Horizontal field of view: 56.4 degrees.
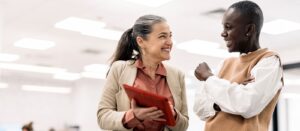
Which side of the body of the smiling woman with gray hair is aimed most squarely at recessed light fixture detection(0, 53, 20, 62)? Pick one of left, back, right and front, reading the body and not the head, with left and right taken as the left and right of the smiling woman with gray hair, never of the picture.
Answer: back

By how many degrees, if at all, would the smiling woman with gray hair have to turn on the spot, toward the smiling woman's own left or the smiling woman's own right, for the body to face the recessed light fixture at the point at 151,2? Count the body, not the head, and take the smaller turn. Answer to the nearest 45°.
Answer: approximately 135° to the smiling woman's own left

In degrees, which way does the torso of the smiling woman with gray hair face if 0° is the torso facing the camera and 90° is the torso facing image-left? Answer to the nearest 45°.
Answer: approximately 315°

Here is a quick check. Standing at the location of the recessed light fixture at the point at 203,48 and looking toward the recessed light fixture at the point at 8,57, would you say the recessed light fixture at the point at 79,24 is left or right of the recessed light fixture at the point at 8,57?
left

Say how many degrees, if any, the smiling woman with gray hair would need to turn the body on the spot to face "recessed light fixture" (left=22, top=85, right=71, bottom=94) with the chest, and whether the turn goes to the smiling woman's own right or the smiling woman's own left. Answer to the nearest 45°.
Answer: approximately 135° to the smiling woman's own left

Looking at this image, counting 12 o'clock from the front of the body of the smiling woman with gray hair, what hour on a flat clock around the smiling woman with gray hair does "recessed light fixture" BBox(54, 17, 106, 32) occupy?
The recessed light fixture is roughly at 7 o'clock from the smiling woman with gray hair.

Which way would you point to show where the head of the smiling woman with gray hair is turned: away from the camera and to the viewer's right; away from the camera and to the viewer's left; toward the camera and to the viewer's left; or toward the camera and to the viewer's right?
toward the camera and to the viewer's right

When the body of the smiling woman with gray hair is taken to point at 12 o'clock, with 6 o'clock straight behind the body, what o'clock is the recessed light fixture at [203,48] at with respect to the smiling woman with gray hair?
The recessed light fixture is roughly at 8 o'clock from the smiling woman with gray hair.
